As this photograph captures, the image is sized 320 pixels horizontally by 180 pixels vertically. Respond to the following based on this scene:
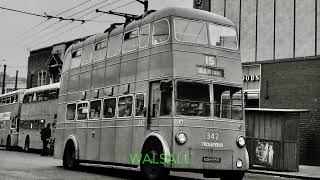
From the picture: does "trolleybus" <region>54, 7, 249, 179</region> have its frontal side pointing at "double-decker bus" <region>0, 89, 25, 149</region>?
no

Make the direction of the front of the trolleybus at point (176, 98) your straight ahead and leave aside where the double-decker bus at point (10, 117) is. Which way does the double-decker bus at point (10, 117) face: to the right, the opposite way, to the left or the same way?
the same way

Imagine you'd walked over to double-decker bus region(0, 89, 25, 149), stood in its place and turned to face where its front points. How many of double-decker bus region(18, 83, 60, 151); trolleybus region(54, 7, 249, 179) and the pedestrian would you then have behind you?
0

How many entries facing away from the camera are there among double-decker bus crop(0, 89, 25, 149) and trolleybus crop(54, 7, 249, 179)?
0

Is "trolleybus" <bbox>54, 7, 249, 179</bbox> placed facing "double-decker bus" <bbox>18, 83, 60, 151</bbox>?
no

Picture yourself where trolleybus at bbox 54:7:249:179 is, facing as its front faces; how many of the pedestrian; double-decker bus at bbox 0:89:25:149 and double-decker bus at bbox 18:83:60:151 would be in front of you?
0

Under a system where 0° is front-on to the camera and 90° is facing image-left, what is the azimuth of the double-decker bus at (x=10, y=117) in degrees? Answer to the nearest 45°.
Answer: approximately 315°

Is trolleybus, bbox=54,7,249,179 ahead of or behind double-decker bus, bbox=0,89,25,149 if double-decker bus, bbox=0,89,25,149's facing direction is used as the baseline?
ahead
